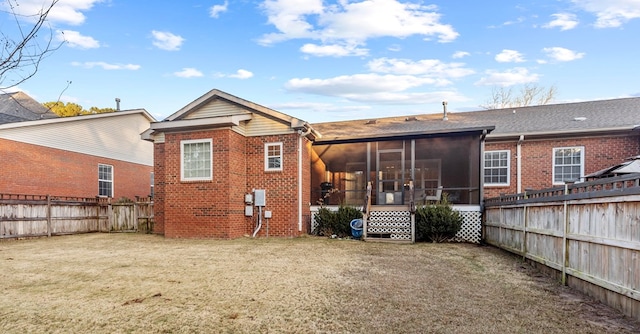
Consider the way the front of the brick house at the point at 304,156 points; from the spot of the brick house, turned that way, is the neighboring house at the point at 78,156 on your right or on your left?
on your left

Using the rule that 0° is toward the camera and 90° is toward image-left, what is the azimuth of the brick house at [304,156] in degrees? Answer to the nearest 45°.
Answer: approximately 180°

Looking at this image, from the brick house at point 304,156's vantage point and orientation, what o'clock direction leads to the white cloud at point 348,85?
The white cloud is roughly at 12 o'clock from the brick house.

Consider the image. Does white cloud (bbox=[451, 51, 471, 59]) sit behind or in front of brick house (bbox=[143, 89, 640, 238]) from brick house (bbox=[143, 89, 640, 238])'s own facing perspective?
in front

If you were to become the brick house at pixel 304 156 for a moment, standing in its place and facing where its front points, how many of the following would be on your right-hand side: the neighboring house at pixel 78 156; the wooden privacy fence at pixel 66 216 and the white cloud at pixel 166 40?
0

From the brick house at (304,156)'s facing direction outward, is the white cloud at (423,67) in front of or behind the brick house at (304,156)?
in front

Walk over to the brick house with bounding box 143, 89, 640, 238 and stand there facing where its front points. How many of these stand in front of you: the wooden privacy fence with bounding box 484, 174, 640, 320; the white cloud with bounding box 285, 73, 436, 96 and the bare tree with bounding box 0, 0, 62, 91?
1

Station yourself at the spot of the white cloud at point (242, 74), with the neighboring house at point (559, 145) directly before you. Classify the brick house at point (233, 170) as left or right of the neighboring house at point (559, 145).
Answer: right

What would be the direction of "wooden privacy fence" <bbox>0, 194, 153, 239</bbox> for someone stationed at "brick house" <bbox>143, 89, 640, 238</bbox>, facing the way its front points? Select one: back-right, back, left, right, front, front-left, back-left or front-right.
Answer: left
